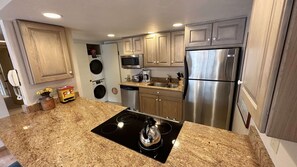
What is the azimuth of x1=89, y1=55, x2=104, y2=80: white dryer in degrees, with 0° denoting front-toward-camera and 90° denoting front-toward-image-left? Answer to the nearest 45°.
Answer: approximately 0°

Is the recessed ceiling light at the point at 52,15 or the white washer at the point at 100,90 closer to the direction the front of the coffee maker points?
the recessed ceiling light

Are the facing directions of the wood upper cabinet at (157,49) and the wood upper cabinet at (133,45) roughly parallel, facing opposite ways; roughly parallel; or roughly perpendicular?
roughly parallel

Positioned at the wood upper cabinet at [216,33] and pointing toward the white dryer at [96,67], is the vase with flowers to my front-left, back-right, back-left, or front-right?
front-left

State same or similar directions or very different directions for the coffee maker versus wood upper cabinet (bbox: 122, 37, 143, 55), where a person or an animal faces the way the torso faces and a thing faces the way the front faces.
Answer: same or similar directions

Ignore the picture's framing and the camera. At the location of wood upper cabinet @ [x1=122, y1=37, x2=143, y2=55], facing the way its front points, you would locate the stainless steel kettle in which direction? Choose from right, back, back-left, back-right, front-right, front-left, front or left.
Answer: front

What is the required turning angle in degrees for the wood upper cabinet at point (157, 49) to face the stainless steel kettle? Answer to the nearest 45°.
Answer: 0° — it already faces it

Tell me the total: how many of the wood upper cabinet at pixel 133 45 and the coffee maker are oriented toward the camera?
2

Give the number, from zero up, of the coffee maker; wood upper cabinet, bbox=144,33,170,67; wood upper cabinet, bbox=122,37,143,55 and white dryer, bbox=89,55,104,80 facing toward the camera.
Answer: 4

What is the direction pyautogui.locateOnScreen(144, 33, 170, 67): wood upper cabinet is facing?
toward the camera

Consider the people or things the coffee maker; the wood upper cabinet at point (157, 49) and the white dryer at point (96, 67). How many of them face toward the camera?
3

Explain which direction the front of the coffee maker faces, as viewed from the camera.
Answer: facing the viewer

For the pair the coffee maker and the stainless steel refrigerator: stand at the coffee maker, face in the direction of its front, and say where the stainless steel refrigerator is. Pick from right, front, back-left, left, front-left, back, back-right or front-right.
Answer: front-left
